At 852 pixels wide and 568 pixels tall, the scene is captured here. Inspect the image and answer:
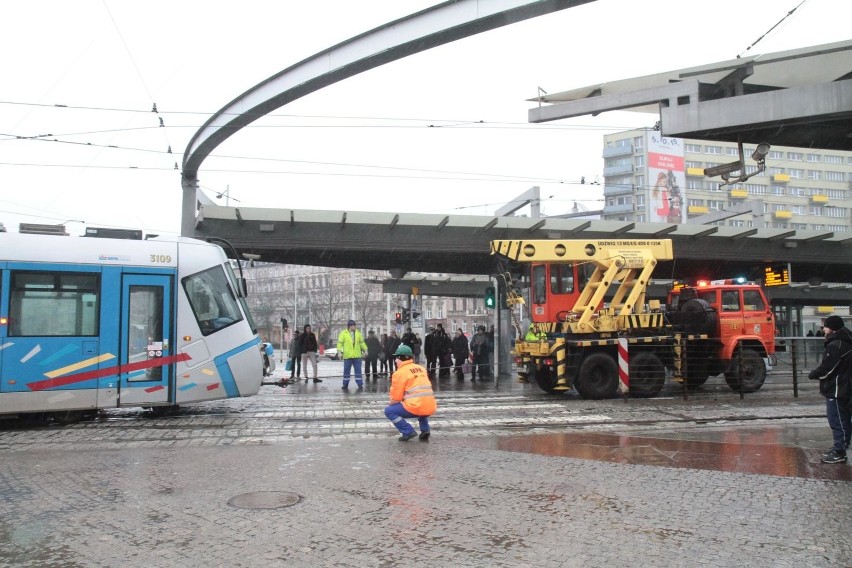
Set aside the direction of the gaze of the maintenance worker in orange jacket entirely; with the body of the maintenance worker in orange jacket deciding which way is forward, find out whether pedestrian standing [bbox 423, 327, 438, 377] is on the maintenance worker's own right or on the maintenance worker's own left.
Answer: on the maintenance worker's own right

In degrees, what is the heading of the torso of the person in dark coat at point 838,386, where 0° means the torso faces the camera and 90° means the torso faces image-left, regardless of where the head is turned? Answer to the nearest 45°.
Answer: approximately 90°

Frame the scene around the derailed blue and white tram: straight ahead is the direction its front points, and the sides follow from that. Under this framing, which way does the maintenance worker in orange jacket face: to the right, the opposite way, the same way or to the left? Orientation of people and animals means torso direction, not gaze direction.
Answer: to the left

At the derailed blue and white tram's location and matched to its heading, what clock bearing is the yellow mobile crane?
The yellow mobile crane is roughly at 12 o'clock from the derailed blue and white tram.

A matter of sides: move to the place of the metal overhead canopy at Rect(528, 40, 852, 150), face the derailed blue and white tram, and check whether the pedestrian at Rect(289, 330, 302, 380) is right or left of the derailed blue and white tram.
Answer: right

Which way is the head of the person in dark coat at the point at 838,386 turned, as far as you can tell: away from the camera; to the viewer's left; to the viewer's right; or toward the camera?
to the viewer's left

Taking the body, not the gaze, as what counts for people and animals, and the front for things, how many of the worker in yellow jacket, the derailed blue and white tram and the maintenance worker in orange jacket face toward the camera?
1

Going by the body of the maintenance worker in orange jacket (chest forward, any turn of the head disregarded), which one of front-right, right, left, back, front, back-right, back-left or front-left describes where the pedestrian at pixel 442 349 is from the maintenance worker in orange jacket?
front-right

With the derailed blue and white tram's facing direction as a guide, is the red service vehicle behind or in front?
in front

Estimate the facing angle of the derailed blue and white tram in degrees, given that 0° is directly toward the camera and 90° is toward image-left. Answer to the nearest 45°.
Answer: approximately 270°

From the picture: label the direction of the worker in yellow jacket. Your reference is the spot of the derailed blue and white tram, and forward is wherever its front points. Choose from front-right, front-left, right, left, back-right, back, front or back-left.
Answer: front-left

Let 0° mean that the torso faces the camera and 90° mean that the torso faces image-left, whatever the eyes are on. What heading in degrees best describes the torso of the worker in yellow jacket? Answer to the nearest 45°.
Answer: approximately 0°

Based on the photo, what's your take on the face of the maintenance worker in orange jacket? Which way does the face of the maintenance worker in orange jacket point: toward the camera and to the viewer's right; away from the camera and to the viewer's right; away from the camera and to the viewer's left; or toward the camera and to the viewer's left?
away from the camera and to the viewer's left

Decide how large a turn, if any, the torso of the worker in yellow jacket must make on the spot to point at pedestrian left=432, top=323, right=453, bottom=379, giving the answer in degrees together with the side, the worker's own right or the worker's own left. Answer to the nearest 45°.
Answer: approximately 135° to the worker's own left

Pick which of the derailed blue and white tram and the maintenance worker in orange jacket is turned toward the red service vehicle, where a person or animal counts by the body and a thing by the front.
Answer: the derailed blue and white tram

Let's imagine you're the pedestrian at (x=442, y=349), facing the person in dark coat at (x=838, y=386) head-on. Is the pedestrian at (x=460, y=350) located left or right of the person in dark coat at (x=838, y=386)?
left
